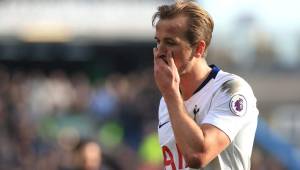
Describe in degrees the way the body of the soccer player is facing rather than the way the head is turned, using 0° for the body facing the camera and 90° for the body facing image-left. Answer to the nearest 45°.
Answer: approximately 45°
